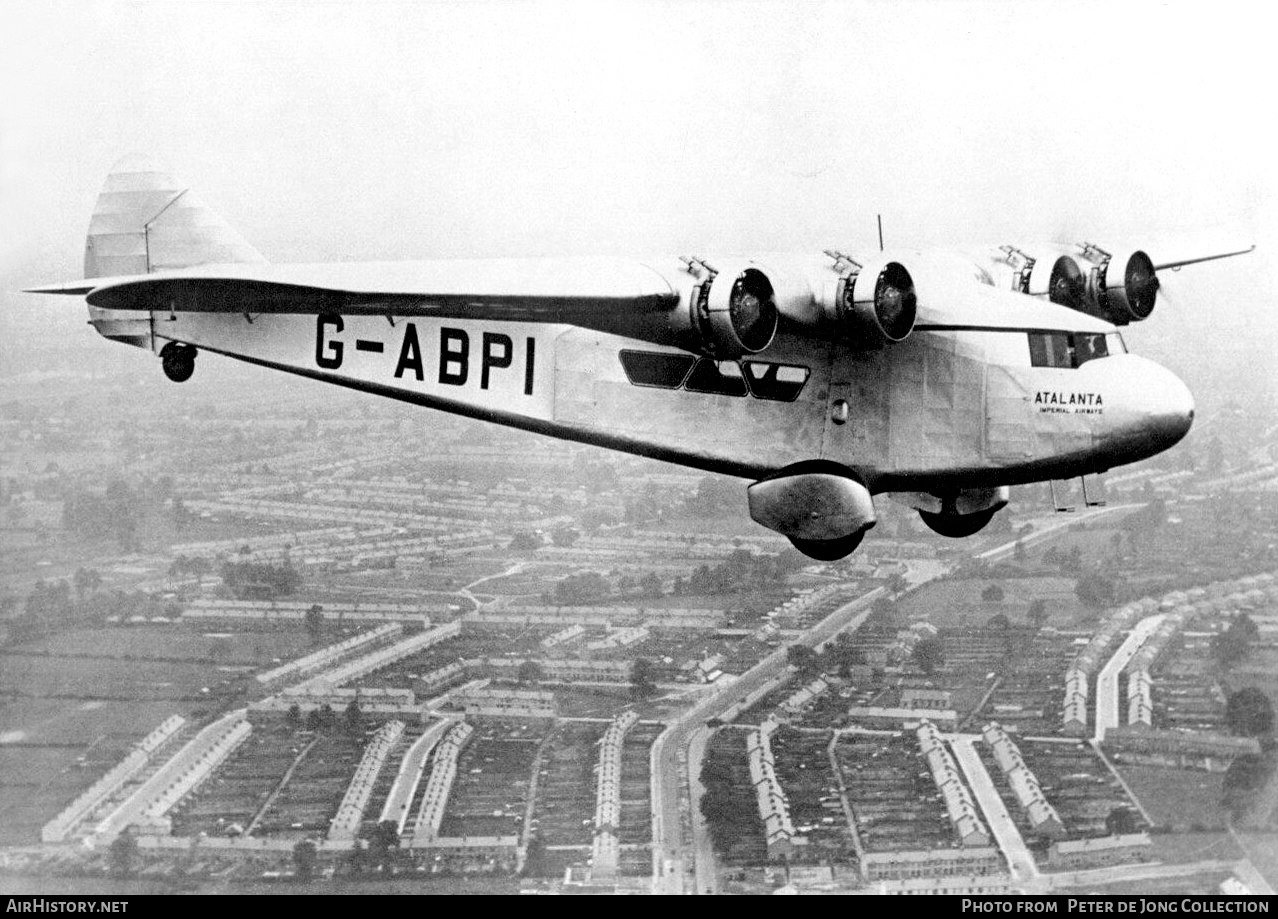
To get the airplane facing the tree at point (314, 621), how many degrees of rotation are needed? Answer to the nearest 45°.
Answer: approximately 180°

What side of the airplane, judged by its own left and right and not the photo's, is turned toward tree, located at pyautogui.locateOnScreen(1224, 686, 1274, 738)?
left

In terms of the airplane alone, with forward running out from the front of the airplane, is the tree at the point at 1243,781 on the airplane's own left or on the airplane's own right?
on the airplane's own left

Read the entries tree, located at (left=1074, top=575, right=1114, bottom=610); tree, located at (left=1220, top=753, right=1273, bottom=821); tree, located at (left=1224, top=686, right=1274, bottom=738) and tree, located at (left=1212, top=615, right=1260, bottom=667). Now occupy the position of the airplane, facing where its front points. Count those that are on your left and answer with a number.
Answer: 4

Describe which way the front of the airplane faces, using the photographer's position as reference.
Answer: facing the viewer and to the right of the viewer

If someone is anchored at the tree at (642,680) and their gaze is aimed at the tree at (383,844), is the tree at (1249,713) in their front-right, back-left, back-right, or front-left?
back-left

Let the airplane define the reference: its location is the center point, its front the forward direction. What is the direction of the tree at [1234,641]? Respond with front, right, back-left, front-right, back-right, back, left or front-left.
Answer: left

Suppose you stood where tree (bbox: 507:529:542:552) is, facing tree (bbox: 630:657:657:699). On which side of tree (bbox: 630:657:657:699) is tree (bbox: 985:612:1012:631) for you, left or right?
left

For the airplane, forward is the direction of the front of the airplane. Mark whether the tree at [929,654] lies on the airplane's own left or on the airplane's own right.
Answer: on the airplane's own left
